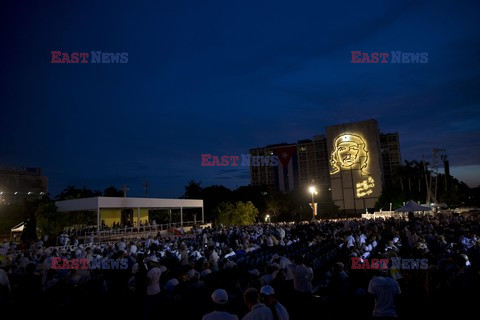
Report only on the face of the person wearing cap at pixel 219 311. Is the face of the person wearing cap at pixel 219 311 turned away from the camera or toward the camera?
away from the camera

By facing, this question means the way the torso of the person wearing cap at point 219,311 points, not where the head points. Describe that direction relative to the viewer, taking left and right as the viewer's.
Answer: facing away from the viewer

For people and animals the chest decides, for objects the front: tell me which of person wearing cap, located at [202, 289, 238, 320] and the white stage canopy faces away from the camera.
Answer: the person wearing cap

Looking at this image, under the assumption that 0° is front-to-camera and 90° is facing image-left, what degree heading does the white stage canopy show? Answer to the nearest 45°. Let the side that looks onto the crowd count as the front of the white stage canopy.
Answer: approximately 315°

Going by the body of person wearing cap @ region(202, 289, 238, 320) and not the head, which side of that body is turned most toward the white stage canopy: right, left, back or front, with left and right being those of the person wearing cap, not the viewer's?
front

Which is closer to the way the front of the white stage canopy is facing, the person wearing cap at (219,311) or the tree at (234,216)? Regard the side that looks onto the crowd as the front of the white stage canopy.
the person wearing cap

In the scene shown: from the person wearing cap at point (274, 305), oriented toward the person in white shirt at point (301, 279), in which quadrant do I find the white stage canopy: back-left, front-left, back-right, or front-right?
front-left

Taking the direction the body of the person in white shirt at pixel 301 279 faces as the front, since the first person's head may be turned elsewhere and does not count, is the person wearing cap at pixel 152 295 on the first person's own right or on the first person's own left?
on the first person's own left

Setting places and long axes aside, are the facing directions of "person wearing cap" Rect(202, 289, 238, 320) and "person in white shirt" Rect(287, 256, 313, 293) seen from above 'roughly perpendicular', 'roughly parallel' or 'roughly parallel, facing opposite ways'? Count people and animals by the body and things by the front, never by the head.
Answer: roughly parallel

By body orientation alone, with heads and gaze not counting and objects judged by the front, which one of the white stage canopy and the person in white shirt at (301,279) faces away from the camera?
the person in white shirt

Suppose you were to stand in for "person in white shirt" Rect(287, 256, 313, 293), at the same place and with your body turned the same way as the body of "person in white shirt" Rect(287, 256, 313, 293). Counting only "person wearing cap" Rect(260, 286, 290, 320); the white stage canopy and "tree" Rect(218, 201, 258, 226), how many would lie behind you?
1

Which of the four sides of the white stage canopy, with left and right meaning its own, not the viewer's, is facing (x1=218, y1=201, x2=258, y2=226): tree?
left

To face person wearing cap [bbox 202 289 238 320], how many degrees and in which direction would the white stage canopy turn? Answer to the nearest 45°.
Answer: approximately 45° to its right

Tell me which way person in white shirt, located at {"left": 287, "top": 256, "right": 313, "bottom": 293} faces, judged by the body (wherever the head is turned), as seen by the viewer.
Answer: away from the camera

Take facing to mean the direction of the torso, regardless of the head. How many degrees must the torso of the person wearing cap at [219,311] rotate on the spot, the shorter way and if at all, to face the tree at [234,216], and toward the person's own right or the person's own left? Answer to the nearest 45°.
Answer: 0° — they already face it

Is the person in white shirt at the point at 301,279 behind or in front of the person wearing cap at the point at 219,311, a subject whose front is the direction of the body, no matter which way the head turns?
in front
